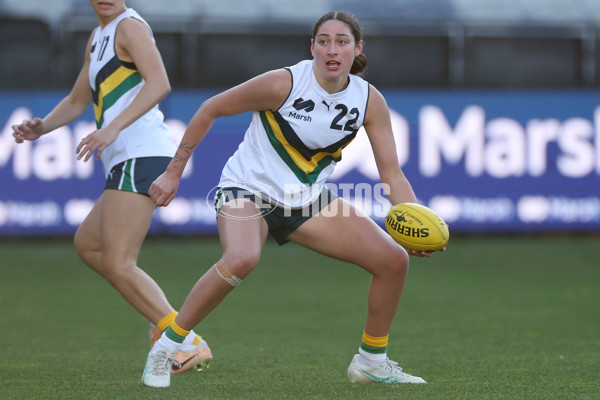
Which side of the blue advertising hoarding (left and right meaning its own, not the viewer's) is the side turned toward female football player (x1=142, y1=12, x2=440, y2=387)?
front

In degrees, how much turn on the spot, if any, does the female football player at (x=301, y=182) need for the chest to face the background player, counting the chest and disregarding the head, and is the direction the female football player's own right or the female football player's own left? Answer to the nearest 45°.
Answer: approximately 135° to the female football player's own right

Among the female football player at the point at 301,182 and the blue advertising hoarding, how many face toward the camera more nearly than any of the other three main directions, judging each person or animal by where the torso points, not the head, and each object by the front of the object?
2

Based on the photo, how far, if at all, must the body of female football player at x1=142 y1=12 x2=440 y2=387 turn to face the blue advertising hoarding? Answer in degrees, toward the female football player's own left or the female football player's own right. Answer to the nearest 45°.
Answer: approximately 180°

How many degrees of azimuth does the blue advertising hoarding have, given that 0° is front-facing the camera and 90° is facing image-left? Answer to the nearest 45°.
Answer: approximately 0°
